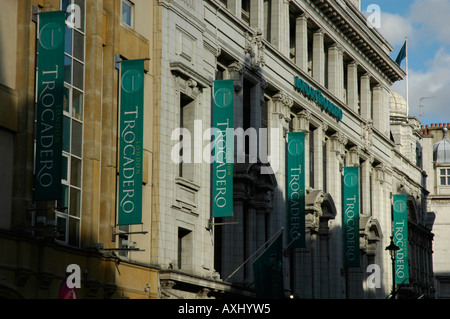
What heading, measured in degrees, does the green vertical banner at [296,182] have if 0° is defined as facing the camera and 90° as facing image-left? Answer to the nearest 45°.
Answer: approximately 0°

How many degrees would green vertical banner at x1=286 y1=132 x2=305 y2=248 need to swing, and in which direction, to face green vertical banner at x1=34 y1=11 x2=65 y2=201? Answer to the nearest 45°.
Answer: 0° — it already faces it

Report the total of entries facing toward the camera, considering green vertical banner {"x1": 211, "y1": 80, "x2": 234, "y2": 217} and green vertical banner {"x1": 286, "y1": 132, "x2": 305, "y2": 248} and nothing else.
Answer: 2

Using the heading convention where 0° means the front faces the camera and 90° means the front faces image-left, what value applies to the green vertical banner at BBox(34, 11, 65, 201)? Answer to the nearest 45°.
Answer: approximately 0°

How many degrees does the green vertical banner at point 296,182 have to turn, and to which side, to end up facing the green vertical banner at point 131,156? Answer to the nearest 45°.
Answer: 0° — it already faces it
